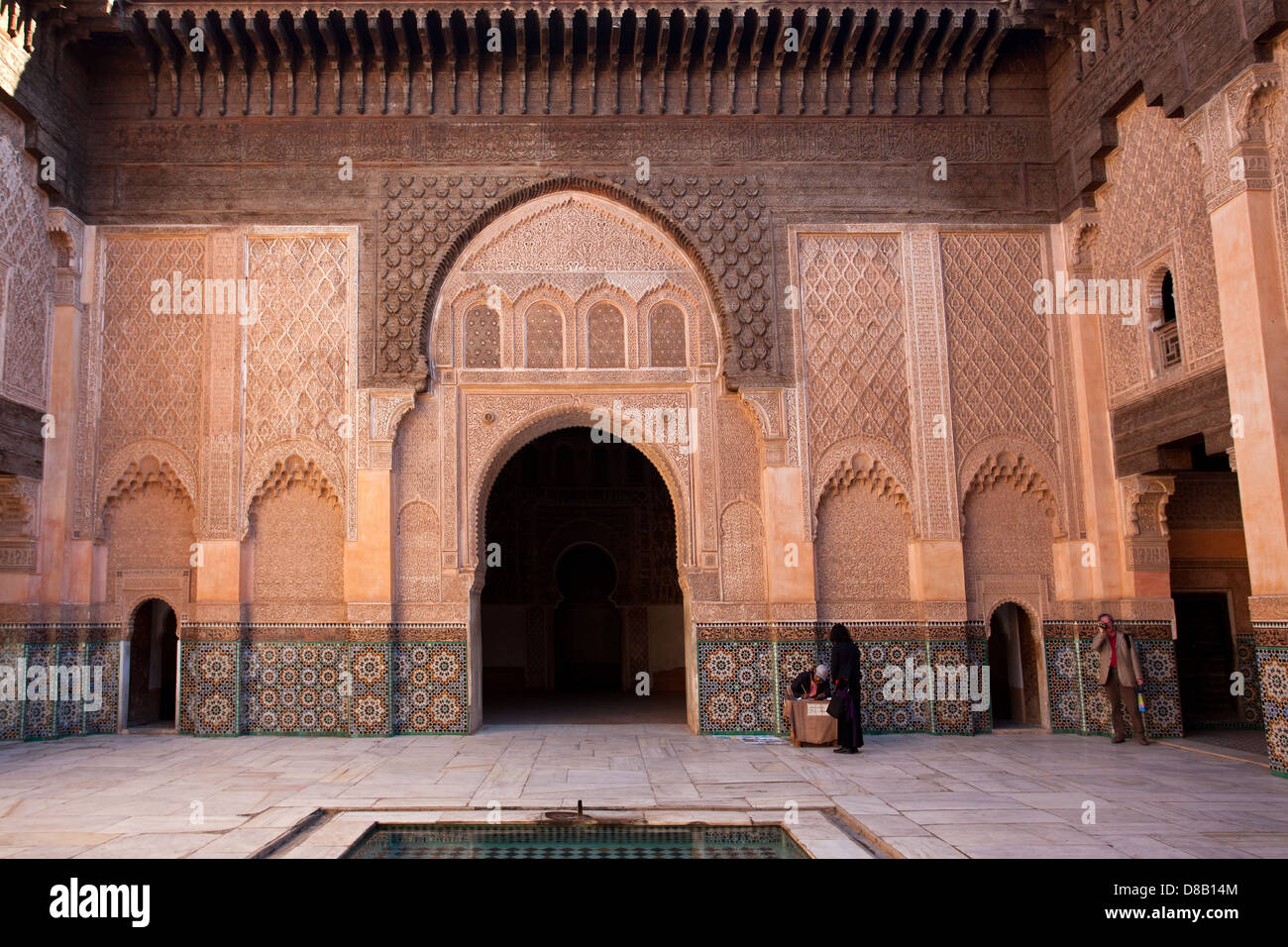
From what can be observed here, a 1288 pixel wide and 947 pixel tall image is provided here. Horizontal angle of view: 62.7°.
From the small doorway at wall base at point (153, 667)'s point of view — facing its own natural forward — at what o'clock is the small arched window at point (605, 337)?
The small arched window is roughly at 10 o'clock from the small doorway at wall base.

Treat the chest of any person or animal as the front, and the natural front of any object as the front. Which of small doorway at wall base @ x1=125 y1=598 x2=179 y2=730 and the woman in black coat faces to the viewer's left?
the woman in black coat

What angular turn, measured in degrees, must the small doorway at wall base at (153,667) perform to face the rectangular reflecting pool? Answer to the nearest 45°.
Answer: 0° — it already faces it

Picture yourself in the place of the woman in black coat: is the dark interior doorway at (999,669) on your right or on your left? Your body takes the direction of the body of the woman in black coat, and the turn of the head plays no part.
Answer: on your right

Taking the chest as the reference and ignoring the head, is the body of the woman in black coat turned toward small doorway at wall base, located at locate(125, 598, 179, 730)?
yes

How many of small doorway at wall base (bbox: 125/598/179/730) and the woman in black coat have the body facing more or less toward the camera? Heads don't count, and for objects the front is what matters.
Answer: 1

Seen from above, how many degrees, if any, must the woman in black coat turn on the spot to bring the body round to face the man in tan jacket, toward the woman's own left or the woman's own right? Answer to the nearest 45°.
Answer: approximately 135° to the woman's own right

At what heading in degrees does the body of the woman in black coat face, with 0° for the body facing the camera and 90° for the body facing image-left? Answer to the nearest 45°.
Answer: approximately 90°

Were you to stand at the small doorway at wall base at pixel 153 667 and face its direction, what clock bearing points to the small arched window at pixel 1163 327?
The small arched window is roughly at 10 o'clock from the small doorway at wall base.

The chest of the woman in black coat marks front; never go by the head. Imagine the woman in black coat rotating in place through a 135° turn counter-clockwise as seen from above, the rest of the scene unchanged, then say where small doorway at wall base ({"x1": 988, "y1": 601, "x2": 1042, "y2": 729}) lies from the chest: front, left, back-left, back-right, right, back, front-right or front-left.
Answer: left

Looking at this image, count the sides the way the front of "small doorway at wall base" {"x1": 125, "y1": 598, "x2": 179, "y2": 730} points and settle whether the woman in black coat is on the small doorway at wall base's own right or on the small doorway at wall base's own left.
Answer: on the small doorway at wall base's own left

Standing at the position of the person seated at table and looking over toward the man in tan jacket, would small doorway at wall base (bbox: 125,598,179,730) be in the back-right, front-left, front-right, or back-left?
back-left

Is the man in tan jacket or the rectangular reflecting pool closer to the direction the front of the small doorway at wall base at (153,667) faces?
the rectangular reflecting pool
